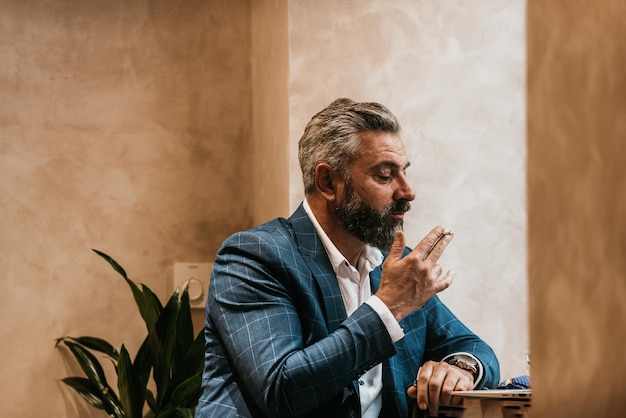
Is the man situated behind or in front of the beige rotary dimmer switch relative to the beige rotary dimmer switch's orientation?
in front

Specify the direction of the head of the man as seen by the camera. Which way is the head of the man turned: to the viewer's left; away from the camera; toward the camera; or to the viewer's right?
to the viewer's right

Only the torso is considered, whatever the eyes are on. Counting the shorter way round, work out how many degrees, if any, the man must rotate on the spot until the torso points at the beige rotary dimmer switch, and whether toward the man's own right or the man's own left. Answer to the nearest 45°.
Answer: approximately 180°

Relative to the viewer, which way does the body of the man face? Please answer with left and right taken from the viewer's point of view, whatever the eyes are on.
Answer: facing the viewer and to the right of the viewer

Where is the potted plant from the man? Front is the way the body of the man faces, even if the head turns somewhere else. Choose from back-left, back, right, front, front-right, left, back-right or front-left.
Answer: back

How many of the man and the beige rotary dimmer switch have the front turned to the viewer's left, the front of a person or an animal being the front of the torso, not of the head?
0

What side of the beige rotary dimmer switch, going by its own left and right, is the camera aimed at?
front
